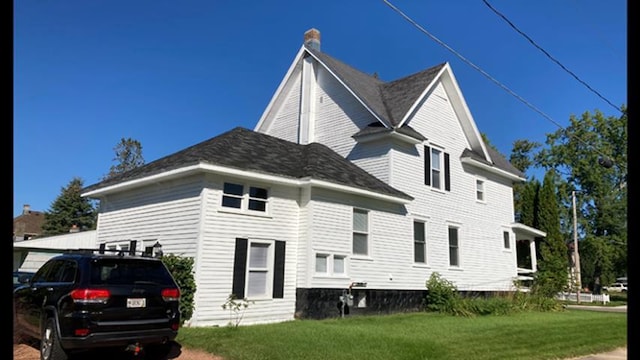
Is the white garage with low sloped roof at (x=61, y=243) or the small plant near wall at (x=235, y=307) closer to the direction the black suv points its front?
the white garage with low sloped roof

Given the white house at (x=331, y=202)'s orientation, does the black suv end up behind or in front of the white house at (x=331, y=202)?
behind

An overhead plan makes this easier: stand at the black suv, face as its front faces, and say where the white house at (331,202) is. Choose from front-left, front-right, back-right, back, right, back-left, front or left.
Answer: right

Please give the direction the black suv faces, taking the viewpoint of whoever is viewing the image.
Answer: facing away from the viewer and to the left of the viewer

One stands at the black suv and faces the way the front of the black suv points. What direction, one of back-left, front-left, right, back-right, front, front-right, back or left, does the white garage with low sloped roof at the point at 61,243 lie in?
front-right

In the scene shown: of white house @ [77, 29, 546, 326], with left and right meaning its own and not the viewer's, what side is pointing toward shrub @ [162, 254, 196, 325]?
back

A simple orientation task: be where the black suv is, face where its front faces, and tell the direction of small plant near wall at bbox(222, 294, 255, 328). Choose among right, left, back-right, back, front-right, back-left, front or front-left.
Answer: right

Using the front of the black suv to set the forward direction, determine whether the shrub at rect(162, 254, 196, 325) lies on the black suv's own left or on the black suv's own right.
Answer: on the black suv's own right

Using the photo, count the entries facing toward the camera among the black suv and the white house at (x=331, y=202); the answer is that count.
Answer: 0

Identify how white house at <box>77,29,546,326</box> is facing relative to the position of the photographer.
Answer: facing away from the viewer and to the right of the viewer

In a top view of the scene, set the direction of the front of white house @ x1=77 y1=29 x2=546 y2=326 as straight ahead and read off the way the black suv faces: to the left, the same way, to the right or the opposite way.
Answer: to the left
